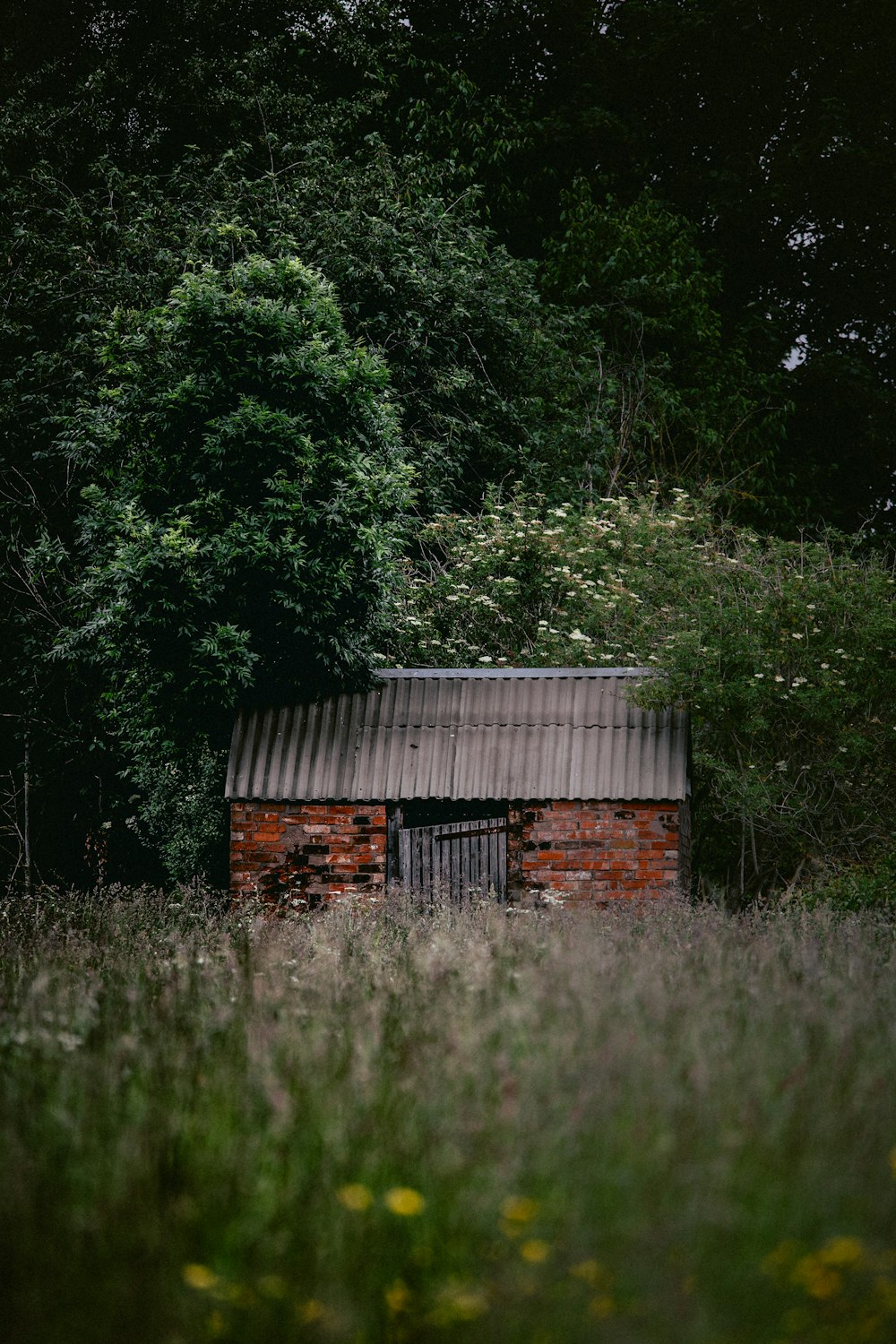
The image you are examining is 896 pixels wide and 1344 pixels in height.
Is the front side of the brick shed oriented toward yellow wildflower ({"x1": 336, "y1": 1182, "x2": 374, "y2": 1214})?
yes

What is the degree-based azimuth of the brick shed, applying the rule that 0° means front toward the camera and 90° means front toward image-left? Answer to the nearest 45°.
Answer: approximately 0°

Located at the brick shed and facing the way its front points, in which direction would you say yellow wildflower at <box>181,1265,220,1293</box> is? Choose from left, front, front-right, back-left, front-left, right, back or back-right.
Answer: front

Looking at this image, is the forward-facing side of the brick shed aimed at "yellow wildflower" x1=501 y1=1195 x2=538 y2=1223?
yes

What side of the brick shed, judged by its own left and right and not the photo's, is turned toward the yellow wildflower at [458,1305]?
front

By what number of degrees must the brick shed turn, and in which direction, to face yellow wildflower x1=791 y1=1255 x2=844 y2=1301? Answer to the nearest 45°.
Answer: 0° — it already faces it

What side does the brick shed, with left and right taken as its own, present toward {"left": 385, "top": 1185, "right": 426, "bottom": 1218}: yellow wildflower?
front
